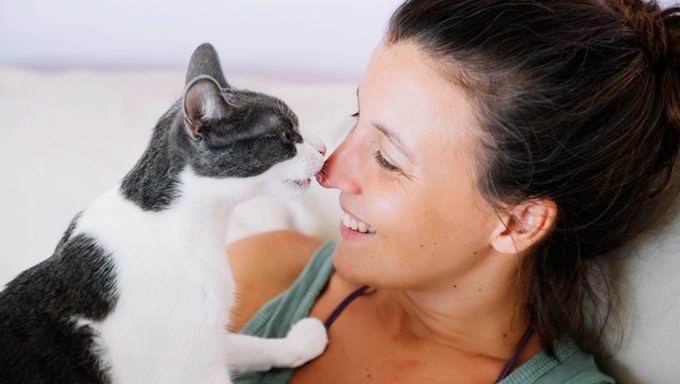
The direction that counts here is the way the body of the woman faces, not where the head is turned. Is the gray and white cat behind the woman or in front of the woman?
in front

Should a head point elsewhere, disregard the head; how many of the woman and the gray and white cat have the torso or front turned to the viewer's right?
1

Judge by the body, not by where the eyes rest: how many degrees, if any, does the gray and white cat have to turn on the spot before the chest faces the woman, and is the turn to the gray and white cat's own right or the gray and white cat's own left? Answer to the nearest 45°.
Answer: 0° — it already faces them

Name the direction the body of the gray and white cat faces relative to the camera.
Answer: to the viewer's right

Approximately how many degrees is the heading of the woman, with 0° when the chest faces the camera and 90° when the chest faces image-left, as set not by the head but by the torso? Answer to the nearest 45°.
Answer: approximately 45°

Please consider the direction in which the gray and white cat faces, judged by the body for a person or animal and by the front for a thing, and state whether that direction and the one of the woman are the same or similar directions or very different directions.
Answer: very different directions

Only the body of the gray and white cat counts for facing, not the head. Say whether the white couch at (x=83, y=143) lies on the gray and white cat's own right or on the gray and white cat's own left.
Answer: on the gray and white cat's own left
